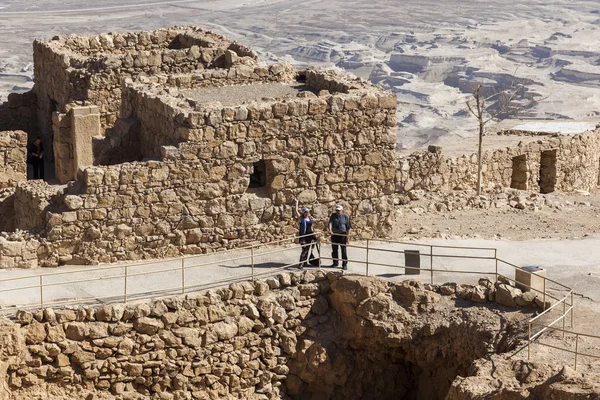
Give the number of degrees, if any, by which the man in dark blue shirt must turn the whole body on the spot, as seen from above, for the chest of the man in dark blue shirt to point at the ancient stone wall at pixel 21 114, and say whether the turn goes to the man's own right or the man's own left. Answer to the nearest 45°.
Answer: approximately 135° to the man's own right

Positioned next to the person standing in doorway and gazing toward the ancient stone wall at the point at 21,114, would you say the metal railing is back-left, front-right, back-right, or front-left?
back-right

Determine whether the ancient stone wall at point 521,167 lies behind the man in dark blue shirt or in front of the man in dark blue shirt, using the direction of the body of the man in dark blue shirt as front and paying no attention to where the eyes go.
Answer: behind

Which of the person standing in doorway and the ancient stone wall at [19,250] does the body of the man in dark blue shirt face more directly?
the ancient stone wall

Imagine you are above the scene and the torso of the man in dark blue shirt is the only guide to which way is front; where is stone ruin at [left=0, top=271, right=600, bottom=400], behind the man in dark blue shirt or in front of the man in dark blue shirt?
in front

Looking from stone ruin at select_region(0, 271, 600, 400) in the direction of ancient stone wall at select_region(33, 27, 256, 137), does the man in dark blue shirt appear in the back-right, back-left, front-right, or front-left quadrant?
front-right

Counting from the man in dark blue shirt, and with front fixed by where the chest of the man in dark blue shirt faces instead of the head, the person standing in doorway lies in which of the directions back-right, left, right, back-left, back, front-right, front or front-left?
back-right

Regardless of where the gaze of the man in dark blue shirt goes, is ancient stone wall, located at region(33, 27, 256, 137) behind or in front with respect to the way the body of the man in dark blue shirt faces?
behind

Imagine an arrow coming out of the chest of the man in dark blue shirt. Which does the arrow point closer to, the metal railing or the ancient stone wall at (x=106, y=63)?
the metal railing

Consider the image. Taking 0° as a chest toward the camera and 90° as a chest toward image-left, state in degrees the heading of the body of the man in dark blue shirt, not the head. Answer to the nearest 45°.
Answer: approximately 0°

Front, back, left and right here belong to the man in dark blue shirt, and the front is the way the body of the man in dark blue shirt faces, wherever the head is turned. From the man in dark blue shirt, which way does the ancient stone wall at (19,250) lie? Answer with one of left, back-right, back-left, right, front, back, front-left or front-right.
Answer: right

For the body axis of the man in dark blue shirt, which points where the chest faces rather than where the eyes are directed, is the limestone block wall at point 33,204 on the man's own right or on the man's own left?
on the man's own right
